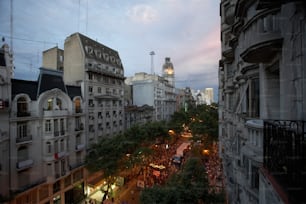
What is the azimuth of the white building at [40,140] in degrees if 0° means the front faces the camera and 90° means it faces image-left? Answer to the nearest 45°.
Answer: approximately 315°

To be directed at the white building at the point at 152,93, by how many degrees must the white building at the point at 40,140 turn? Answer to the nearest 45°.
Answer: approximately 90° to its left

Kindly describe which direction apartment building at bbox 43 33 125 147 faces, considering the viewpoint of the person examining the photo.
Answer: facing the viewer and to the right of the viewer

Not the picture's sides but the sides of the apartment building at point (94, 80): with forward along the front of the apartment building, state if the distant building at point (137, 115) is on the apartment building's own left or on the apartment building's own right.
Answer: on the apartment building's own left

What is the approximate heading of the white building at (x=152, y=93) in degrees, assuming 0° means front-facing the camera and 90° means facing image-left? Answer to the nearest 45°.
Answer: approximately 315°

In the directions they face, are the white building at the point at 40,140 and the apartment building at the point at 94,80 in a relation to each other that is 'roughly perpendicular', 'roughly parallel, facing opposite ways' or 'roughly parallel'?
roughly parallel

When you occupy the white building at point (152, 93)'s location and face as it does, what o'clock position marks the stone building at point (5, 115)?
The stone building is roughly at 2 o'clock from the white building.

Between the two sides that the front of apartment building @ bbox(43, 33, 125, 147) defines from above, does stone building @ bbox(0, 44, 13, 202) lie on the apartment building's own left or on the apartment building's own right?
on the apartment building's own right

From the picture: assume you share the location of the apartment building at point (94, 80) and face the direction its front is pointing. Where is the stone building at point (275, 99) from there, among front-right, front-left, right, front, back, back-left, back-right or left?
front-right

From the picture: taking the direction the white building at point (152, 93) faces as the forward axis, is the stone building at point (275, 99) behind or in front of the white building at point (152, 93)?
in front

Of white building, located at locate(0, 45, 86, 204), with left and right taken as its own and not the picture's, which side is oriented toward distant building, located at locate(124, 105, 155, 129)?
left

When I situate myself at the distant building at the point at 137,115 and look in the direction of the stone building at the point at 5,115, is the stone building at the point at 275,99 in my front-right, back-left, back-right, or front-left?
front-left

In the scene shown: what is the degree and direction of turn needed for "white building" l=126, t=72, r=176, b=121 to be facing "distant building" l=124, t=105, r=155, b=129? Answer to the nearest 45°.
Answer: approximately 45° to its right
